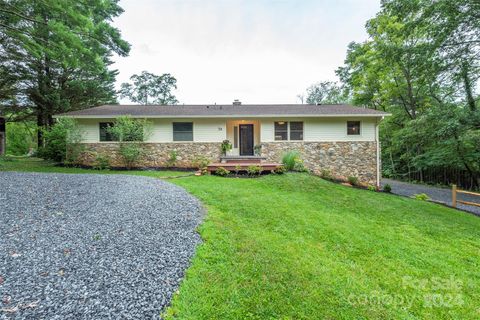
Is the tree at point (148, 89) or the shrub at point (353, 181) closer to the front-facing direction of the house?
the shrub

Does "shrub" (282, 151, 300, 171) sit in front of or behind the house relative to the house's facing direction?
in front

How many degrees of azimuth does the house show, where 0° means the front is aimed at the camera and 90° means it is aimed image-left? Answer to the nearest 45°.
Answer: approximately 0°

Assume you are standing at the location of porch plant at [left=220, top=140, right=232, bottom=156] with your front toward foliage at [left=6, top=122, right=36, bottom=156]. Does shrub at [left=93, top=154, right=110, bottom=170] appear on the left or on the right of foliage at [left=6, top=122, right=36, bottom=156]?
left

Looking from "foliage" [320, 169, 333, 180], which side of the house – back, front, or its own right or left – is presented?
left

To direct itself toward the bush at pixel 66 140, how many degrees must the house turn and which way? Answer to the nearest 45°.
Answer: approximately 90° to its right

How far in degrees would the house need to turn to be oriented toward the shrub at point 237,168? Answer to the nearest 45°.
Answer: approximately 45° to its right

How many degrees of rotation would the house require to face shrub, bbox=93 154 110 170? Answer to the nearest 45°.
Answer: approximately 90° to its right

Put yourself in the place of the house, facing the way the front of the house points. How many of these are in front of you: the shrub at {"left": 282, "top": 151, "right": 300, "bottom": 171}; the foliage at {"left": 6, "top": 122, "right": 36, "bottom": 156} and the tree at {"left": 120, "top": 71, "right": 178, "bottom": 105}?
1

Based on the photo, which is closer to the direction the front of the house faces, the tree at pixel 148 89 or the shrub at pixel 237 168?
the shrub

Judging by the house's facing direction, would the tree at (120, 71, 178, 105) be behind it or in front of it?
behind

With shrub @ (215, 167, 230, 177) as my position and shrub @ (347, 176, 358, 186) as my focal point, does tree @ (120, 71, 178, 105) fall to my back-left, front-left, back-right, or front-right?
back-left

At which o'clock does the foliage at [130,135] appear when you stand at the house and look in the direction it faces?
The foliage is roughly at 3 o'clock from the house.
